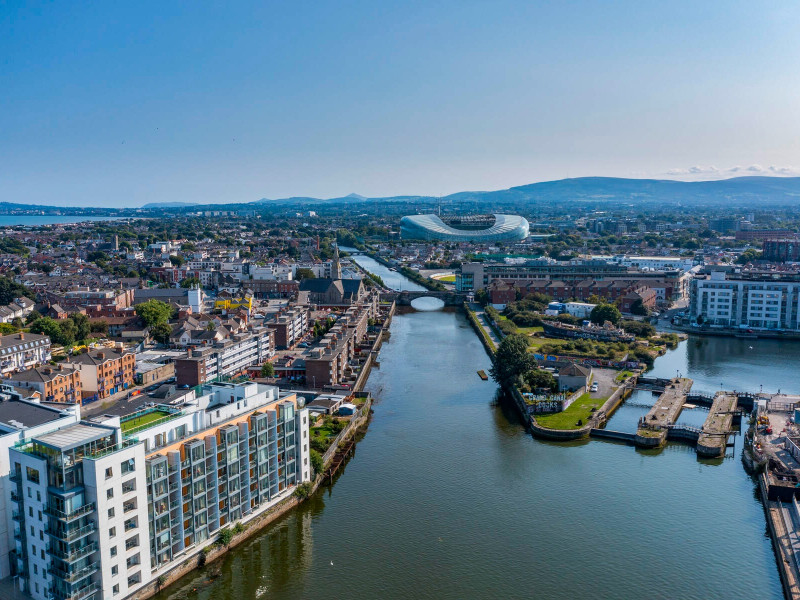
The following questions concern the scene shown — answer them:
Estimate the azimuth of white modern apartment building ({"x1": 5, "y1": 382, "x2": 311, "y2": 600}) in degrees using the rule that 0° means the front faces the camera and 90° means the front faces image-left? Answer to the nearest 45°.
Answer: approximately 315°

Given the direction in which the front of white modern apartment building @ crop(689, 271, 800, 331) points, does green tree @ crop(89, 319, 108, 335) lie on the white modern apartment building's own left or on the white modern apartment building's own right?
on the white modern apartment building's own right

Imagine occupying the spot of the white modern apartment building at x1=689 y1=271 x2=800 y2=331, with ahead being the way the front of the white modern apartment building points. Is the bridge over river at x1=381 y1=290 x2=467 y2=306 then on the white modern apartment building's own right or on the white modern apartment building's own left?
on the white modern apartment building's own right

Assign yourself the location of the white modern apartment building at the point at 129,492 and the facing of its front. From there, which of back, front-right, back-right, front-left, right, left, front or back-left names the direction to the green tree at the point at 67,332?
back-left

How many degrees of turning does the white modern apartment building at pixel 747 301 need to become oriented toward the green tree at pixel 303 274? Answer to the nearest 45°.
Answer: approximately 90° to its right

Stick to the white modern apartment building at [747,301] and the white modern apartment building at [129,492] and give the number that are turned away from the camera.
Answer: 0

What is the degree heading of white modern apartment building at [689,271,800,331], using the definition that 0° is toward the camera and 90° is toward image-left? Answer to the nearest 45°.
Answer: approximately 0°

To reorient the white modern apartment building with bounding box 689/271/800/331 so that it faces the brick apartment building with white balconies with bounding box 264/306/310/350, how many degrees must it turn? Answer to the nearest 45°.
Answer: approximately 45° to its right

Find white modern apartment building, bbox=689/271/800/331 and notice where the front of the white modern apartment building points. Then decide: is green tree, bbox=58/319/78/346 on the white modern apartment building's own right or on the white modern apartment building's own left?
on the white modern apartment building's own right

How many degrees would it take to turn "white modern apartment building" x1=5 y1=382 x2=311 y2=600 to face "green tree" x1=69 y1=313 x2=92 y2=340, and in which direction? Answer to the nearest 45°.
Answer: approximately 135° to its left

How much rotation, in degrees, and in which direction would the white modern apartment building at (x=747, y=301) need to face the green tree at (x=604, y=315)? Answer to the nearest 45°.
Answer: approximately 45° to its right

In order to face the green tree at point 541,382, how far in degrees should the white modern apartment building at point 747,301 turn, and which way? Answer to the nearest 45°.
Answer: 0° — it already faces it

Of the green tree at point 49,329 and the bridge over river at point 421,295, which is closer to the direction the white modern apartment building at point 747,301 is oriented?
the green tree

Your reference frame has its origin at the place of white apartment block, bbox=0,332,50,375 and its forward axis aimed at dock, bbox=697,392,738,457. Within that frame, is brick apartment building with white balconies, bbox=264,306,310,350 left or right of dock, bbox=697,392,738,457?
left

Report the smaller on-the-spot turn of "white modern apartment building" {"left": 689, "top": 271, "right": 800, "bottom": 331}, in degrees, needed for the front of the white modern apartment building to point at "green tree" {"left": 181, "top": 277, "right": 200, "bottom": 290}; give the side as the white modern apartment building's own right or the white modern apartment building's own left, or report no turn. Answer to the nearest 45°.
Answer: approximately 90° to the white modern apartment building's own right

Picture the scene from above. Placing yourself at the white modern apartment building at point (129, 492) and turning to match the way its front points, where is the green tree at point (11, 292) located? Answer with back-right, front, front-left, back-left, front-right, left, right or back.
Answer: back-left

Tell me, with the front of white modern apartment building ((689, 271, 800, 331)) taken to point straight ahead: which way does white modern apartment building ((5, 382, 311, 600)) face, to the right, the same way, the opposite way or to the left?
to the left
